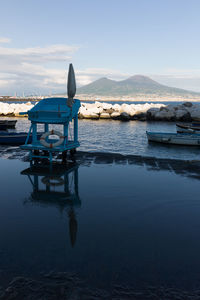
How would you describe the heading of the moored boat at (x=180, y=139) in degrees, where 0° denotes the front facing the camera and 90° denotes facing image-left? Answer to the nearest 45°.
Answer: approximately 90°

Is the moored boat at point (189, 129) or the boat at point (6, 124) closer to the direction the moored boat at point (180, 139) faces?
the boat
